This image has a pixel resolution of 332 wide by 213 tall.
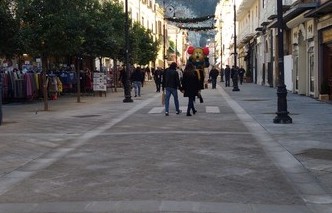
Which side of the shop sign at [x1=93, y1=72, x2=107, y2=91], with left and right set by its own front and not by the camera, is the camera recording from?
front

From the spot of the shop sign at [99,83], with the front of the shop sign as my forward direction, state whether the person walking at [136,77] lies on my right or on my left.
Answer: on my left

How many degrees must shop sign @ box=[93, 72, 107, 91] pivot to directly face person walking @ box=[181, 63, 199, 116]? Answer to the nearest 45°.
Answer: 0° — it already faces them

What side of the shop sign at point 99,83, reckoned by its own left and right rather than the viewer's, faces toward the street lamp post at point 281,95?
front

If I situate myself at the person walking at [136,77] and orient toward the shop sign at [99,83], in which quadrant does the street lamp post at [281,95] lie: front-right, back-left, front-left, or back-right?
back-left

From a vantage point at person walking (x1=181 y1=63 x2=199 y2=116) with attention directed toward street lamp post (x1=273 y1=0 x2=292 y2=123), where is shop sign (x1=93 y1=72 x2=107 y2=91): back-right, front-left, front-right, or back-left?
back-left

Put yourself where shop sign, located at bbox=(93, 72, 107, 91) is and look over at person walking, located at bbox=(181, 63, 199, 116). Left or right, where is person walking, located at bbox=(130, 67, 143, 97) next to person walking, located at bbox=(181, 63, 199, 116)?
left
